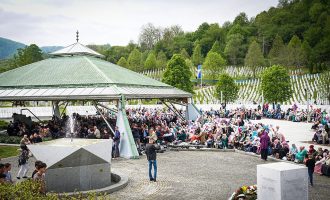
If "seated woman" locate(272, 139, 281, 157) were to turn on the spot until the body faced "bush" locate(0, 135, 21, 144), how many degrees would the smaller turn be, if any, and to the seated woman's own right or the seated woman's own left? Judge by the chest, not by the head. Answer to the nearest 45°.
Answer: approximately 45° to the seated woman's own right

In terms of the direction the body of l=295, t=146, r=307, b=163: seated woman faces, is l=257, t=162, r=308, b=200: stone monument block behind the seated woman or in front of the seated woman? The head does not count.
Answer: in front

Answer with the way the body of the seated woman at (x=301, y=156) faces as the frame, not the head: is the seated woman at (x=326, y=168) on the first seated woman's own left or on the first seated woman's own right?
on the first seated woman's own left

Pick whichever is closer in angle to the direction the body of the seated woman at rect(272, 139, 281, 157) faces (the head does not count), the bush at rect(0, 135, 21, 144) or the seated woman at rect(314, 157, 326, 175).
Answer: the bush

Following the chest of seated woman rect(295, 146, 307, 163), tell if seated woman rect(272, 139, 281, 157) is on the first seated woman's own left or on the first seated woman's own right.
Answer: on the first seated woman's own right

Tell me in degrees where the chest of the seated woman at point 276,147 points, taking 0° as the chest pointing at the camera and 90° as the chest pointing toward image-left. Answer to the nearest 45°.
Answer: approximately 45°

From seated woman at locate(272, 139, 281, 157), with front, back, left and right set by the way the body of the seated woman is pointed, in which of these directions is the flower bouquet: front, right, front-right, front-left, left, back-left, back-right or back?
front-left

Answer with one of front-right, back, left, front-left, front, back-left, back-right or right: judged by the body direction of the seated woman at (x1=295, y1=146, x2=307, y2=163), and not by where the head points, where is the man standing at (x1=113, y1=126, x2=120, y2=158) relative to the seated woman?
front-right

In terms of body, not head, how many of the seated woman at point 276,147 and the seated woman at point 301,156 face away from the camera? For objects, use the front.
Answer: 0
